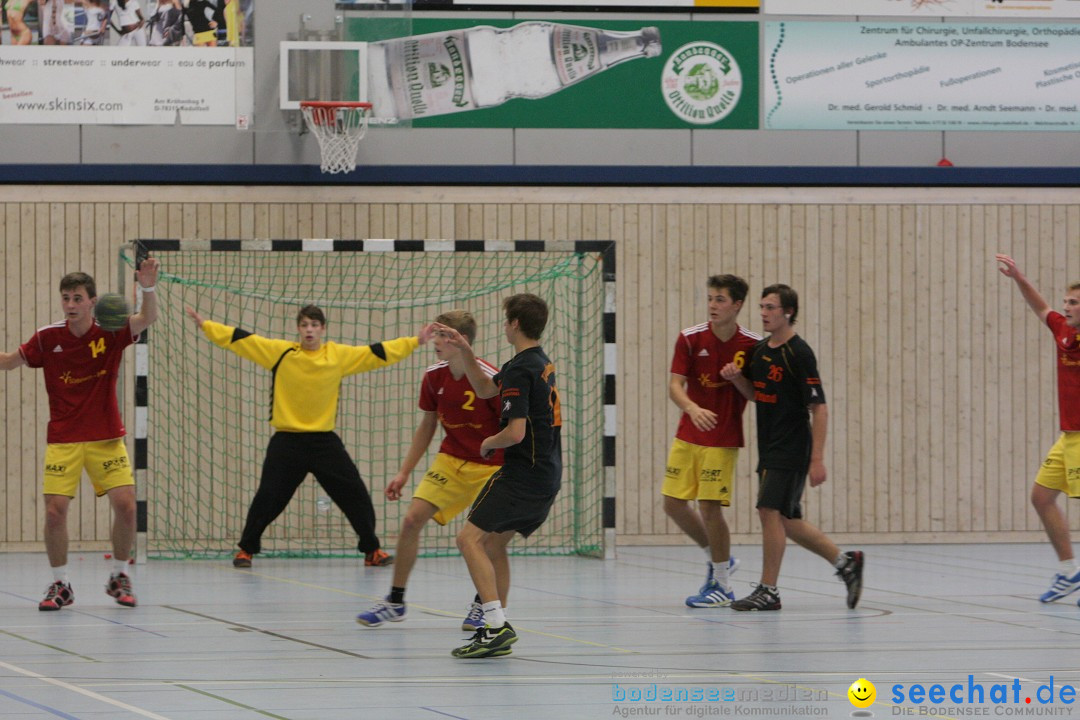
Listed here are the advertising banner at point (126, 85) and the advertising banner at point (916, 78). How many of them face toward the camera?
2

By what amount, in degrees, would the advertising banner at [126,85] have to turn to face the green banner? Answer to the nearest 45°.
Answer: approximately 90° to its left

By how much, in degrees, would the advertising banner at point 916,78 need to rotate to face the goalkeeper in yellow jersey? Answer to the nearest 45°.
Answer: approximately 45° to its right

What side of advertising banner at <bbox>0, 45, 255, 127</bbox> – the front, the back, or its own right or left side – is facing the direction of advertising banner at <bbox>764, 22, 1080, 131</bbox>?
left

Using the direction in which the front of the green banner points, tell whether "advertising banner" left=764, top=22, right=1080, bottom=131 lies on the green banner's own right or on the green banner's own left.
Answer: on the green banner's own left

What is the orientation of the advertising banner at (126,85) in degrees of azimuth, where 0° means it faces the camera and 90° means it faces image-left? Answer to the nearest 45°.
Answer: approximately 0°
